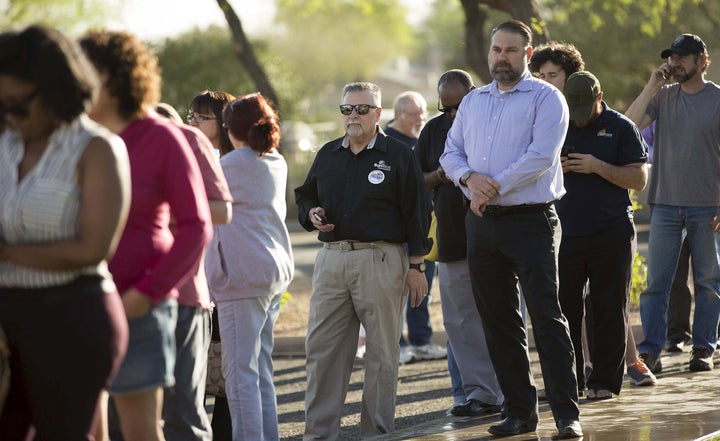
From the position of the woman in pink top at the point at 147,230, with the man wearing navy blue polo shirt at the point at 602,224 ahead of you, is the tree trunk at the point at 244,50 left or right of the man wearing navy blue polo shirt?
left

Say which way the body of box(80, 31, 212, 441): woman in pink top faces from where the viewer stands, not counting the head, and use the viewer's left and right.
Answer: facing to the left of the viewer

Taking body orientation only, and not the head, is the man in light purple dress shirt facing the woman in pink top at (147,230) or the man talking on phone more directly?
the woman in pink top

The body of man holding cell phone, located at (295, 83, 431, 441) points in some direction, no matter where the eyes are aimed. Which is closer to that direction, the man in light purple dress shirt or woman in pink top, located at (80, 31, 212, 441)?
the woman in pink top

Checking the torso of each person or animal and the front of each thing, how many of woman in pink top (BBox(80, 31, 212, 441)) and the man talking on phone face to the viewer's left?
1

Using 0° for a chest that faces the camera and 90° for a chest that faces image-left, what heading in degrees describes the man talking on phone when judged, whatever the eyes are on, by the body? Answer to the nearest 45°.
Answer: approximately 0°
